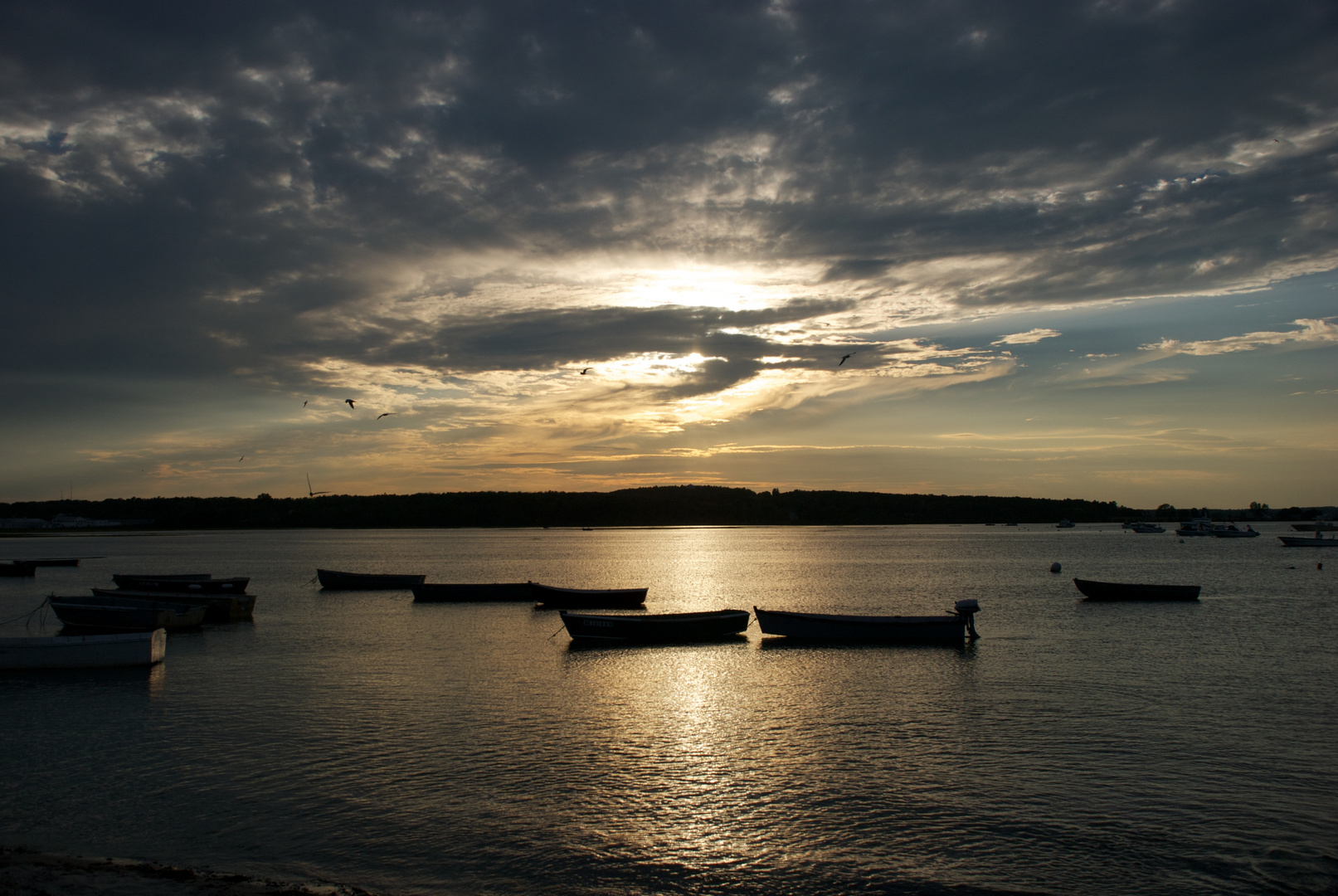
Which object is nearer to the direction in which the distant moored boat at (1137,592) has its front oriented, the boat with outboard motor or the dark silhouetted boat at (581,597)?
the dark silhouetted boat

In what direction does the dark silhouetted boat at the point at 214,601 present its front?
to the viewer's left

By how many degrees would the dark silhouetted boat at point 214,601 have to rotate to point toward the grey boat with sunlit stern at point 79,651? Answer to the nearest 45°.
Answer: approximately 90° to its left

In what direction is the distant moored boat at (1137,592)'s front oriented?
to the viewer's left

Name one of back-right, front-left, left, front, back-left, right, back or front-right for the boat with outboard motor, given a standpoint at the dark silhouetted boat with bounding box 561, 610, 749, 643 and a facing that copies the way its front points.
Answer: back

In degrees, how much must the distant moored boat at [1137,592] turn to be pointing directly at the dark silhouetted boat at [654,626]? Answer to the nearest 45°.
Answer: approximately 45° to its left

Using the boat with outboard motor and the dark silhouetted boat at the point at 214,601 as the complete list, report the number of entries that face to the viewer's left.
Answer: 2

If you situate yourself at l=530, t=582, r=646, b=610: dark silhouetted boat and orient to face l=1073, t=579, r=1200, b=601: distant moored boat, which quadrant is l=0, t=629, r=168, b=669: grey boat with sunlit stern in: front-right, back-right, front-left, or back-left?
back-right

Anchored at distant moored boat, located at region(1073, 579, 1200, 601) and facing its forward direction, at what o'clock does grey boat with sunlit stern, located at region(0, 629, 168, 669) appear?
The grey boat with sunlit stern is roughly at 10 o'clock from the distant moored boat.

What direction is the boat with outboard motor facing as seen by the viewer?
to the viewer's left

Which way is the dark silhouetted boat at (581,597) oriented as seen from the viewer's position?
to the viewer's left

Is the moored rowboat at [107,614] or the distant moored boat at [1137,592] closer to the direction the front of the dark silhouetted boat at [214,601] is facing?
the moored rowboat

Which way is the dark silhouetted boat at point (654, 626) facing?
to the viewer's left

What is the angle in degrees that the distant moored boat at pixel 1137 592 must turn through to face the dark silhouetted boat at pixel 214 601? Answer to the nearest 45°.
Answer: approximately 45° to its left
